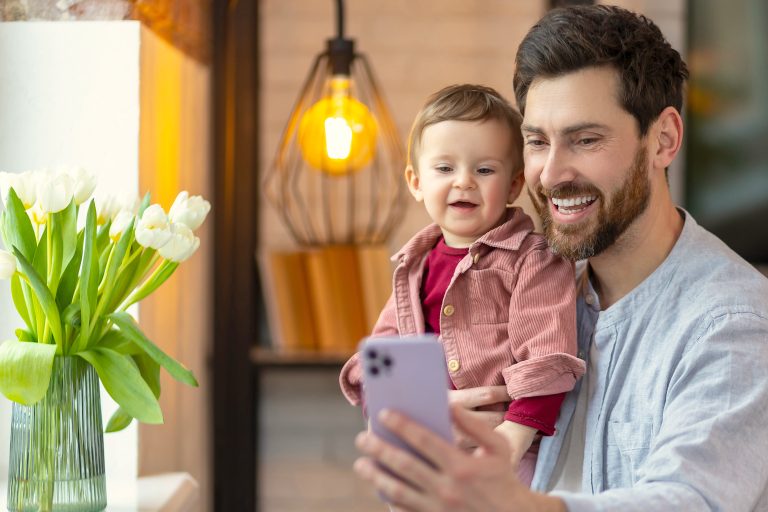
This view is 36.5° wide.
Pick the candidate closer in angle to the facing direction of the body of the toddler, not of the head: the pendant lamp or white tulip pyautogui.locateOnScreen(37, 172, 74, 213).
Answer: the white tulip

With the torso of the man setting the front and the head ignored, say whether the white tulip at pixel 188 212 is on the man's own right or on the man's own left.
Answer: on the man's own right

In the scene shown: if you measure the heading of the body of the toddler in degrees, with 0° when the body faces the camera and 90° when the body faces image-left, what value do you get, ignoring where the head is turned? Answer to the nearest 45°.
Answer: approximately 45°

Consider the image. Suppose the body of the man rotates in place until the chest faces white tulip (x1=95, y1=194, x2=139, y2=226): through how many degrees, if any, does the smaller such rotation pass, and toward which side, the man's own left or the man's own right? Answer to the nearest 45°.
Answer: approximately 45° to the man's own right

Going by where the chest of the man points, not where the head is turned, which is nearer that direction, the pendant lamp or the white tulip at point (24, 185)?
the white tulip
